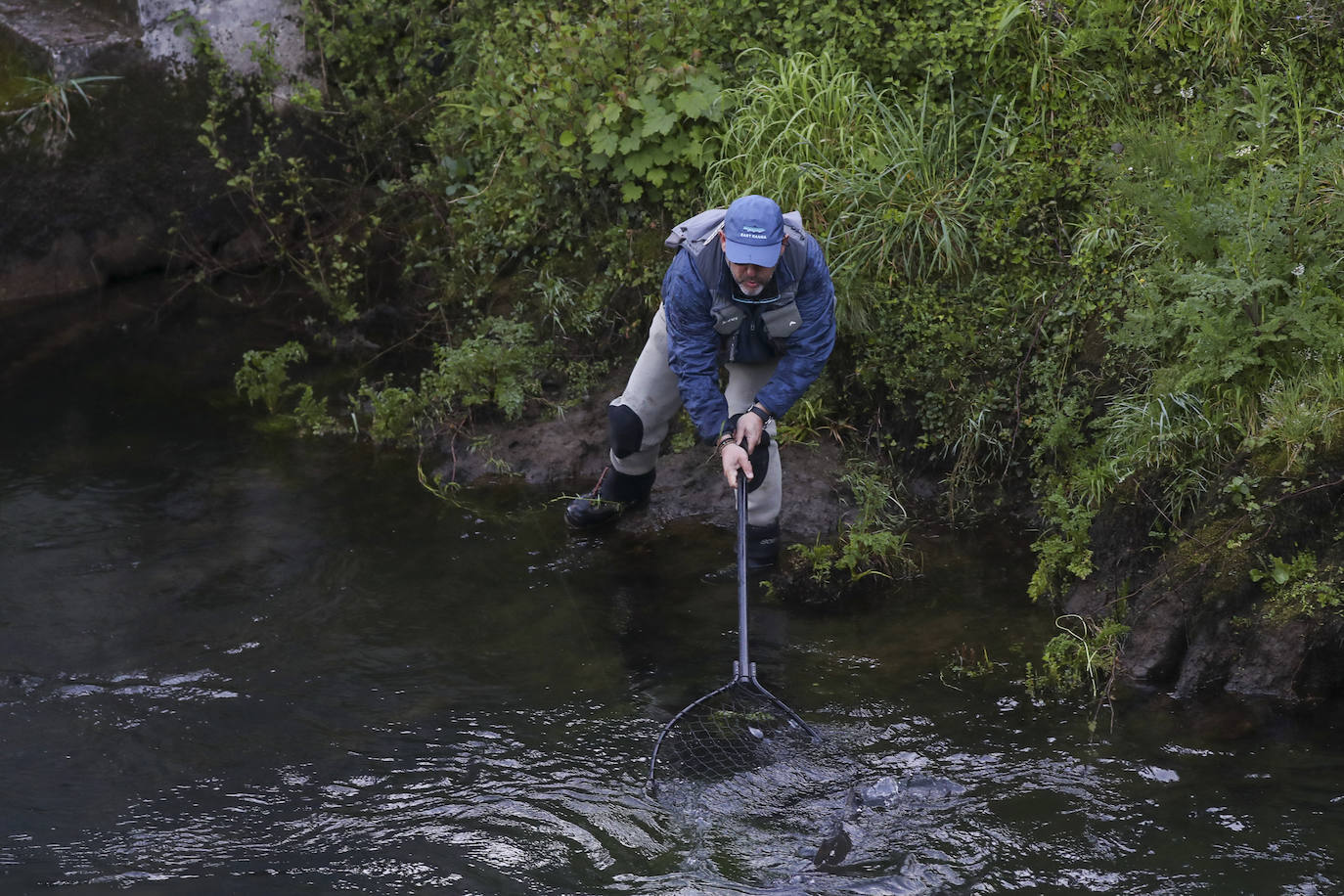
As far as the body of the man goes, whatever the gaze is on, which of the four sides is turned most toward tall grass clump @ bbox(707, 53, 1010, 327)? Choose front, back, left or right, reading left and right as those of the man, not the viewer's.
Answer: back

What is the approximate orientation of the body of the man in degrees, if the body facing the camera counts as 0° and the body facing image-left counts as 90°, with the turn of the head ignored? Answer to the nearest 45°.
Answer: approximately 0°
